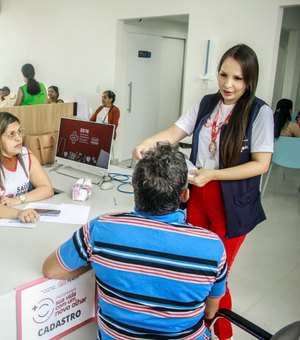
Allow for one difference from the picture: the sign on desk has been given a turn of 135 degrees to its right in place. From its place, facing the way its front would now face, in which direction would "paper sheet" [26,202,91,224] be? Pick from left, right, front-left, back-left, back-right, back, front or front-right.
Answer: right

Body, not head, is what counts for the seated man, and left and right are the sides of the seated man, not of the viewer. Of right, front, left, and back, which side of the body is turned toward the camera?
back

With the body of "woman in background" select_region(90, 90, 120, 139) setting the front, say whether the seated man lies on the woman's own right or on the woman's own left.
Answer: on the woman's own left

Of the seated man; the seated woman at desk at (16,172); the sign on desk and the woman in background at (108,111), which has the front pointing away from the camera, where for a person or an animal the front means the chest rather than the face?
the seated man

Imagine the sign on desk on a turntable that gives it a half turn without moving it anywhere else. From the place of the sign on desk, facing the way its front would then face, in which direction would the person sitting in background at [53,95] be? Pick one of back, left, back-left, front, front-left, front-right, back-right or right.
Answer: front-right

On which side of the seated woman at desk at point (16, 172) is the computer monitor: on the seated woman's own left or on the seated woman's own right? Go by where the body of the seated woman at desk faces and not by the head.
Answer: on the seated woman's own left

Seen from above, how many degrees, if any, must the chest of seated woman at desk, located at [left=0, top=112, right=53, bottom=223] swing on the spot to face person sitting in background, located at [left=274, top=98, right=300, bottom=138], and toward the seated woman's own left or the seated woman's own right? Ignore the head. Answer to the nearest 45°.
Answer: approximately 90° to the seated woman's own left

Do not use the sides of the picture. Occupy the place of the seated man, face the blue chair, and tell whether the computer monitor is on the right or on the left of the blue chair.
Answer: left

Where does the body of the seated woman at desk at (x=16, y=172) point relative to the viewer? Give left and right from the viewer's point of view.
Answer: facing the viewer and to the right of the viewer
